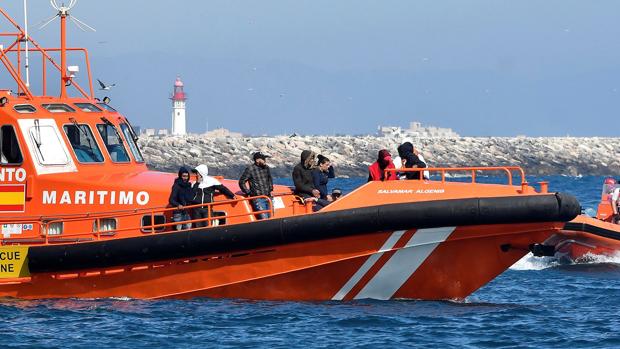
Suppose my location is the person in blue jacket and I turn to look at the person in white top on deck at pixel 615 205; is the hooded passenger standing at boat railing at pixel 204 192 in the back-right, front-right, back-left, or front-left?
back-left

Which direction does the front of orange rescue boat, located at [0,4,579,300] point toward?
to the viewer's right

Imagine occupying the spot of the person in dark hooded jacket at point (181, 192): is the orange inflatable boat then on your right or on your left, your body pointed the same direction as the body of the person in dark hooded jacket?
on your left

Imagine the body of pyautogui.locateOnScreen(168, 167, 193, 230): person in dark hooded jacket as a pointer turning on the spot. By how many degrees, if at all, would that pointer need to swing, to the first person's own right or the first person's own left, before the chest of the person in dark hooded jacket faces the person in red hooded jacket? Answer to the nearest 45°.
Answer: approximately 45° to the first person's own left

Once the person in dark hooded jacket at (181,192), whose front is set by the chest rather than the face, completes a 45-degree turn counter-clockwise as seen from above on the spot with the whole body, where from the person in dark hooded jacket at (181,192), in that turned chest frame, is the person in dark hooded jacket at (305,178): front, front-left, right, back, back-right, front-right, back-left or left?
front
